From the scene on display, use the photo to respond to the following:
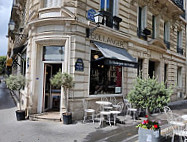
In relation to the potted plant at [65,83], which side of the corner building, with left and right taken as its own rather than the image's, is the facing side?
front

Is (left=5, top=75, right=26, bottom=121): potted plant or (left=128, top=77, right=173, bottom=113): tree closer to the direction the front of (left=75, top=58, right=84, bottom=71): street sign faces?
the tree

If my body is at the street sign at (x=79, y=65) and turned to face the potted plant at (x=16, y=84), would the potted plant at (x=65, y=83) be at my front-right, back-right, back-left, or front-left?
front-left

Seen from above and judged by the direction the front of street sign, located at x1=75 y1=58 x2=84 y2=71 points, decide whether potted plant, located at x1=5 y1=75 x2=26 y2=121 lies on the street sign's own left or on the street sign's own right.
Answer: on the street sign's own right

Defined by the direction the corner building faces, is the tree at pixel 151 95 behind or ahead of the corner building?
ahead

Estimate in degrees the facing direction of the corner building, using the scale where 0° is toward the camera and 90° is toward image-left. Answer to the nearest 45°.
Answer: approximately 0°

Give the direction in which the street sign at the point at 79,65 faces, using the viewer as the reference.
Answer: facing the viewer
